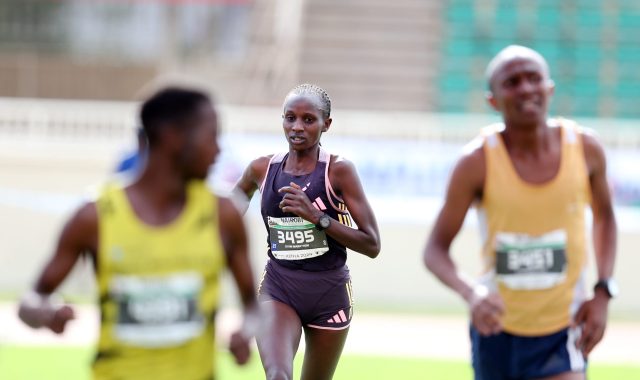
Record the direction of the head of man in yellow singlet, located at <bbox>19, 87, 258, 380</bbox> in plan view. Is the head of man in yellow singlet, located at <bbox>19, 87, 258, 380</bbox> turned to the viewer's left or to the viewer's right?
to the viewer's right

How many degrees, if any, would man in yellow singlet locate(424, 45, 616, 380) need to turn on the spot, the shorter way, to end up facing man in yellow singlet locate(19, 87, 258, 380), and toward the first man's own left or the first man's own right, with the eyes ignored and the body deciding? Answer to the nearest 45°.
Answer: approximately 45° to the first man's own right

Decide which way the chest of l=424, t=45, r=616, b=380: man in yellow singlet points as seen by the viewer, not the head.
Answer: toward the camera

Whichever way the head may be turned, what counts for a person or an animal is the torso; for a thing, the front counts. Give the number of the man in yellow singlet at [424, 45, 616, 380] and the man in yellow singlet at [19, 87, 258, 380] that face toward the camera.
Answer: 2

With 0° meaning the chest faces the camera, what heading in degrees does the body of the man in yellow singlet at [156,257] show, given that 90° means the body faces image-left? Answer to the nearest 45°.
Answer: approximately 0°

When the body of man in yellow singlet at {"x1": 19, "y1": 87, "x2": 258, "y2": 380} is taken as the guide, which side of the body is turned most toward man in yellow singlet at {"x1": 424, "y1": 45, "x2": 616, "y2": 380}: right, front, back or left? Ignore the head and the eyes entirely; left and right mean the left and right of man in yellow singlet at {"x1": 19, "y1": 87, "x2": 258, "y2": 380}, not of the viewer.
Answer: left
